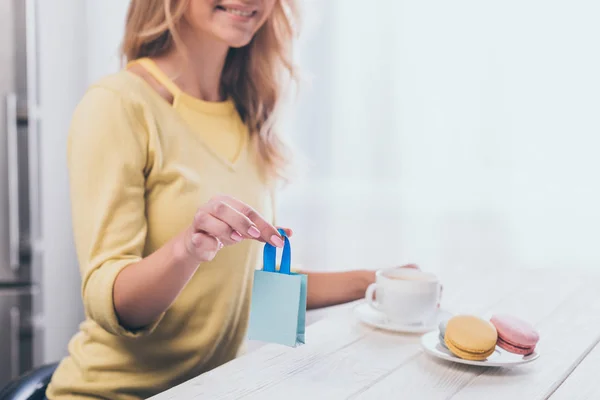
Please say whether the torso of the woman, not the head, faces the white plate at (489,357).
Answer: yes

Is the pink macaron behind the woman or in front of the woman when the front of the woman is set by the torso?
in front

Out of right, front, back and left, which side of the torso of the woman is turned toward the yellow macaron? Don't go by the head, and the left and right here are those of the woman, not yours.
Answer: front

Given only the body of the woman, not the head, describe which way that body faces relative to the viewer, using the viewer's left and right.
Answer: facing the viewer and to the right of the viewer

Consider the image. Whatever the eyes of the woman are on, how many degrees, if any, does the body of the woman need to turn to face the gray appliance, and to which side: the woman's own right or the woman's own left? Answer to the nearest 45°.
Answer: approximately 180°
